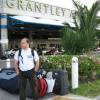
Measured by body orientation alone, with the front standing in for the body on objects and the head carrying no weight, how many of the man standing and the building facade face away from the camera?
0

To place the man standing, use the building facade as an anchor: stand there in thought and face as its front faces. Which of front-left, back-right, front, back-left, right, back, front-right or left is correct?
front-right

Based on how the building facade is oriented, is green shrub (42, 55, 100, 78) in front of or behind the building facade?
in front

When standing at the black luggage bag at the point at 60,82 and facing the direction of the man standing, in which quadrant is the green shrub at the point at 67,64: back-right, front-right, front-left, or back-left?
back-right

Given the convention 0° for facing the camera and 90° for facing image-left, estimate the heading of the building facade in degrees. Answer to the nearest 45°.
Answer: approximately 315°

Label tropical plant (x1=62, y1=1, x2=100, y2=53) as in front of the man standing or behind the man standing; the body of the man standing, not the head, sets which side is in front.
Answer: behind

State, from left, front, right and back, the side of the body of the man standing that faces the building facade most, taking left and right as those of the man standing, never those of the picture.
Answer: back

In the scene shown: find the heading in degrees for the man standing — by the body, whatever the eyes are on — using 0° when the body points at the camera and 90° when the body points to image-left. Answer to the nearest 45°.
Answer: approximately 0°
